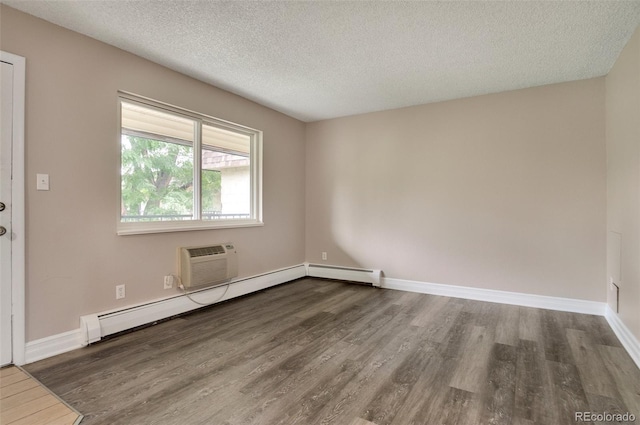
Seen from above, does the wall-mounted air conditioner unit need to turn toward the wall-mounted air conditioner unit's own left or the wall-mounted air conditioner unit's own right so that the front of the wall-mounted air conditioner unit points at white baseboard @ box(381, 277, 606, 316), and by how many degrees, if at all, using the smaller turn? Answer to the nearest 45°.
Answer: approximately 45° to the wall-mounted air conditioner unit's own left

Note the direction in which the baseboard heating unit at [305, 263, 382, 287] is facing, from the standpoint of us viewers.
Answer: facing the viewer and to the left of the viewer

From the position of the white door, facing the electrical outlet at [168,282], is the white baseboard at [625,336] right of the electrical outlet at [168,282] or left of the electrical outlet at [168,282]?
right

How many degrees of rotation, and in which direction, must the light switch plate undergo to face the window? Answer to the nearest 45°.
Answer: approximately 90° to its left

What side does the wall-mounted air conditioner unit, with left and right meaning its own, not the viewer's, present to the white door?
right

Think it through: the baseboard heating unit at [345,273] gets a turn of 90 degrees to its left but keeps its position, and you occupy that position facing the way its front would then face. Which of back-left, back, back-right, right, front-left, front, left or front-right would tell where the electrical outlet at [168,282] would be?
right

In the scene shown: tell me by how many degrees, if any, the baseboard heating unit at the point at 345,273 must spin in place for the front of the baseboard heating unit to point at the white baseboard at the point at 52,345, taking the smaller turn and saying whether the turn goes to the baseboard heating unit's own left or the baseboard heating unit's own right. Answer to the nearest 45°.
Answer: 0° — it already faces it

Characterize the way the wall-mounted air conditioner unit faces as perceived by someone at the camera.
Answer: facing the viewer and to the right of the viewer

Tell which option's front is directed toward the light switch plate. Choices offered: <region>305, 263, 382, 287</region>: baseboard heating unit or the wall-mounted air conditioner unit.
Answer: the baseboard heating unit

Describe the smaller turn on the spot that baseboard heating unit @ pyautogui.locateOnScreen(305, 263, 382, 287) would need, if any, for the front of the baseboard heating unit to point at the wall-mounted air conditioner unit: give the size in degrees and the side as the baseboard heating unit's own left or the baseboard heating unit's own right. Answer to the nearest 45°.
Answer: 0° — it already faces it

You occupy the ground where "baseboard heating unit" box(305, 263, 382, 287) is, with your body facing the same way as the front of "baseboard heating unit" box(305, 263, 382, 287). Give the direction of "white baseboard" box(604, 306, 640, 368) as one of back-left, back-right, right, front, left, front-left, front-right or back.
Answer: left

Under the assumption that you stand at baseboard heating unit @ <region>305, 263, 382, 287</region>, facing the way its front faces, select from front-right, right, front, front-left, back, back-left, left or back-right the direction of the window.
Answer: front

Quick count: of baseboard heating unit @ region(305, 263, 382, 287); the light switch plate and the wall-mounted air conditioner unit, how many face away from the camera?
0

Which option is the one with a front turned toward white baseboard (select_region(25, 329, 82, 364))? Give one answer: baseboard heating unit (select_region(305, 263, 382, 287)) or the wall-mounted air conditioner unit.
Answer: the baseboard heating unit
